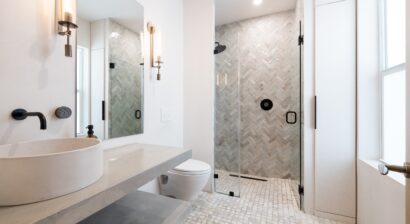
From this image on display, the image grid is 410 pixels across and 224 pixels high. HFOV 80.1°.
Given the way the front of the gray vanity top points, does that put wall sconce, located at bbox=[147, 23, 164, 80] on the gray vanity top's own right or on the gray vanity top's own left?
on the gray vanity top's own left

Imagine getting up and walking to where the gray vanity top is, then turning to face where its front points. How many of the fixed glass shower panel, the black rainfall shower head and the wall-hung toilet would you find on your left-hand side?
3

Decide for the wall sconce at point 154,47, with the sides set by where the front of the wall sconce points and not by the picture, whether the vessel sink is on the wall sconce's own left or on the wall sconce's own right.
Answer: on the wall sconce's own right

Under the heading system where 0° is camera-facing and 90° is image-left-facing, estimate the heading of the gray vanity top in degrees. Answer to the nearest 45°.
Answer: approximately 315°
